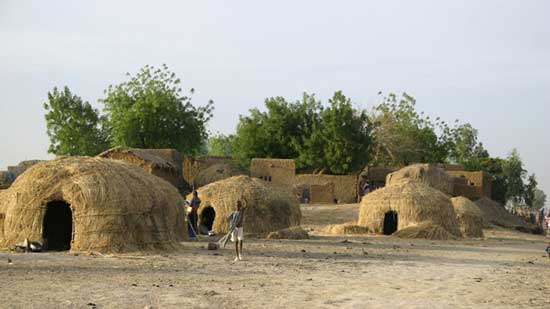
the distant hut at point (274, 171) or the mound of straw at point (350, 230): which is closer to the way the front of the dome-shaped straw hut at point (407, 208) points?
the mound of straw

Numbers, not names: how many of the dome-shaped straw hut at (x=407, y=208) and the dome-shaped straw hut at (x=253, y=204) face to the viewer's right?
0

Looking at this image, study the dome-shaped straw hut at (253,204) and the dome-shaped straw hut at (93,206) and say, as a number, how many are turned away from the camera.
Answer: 0

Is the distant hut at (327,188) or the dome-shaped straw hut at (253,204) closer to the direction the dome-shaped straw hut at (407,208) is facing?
the dome-shaped straw hut

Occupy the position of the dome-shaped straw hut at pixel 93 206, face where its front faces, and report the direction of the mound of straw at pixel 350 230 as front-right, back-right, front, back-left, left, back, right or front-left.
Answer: back

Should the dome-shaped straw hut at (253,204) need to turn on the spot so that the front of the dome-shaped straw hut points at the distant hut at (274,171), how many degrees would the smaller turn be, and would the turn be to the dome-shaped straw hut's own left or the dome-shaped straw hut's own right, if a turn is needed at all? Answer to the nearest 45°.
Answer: approximately 135° to the dome-shaped straw hut's own right

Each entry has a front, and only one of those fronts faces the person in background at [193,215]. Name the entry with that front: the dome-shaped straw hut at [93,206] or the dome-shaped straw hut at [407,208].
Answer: the dome-shaped straw hut at [407,208]

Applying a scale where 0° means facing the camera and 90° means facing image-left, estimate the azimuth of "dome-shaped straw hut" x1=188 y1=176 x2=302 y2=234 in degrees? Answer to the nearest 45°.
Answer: approximately 45°

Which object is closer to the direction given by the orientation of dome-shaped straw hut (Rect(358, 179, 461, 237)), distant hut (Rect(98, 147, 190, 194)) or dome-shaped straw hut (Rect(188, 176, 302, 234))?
the dome-shaped straw hut

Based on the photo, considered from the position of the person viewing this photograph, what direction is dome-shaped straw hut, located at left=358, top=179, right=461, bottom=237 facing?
facing the viewer and to the left of the viewer
